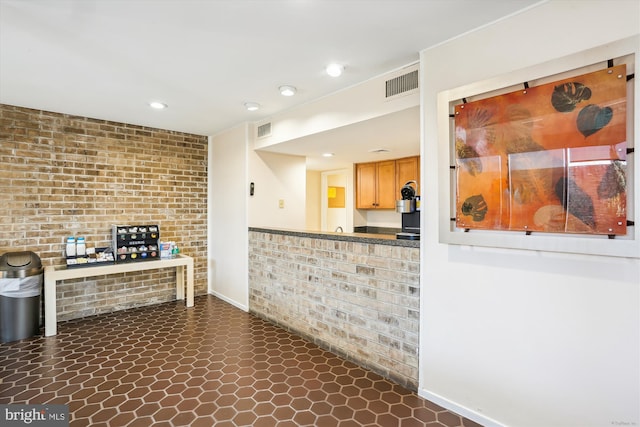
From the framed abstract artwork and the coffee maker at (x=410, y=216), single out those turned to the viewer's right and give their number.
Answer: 0

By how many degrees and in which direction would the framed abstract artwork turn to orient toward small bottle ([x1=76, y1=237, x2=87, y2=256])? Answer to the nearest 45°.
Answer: approximately 45° to its right

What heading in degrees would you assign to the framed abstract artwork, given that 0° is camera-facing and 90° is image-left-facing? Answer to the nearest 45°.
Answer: approximately 45°

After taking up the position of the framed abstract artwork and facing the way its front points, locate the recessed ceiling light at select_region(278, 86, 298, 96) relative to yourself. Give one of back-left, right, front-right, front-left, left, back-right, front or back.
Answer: front-right

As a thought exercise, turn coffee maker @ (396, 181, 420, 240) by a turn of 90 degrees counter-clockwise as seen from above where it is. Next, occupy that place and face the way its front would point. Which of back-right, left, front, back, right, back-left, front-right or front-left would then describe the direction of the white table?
back-right

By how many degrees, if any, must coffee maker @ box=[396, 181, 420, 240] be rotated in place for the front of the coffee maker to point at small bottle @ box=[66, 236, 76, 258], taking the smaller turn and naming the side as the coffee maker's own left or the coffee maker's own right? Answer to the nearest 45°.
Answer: approximately 45° to the coffee maker's own right

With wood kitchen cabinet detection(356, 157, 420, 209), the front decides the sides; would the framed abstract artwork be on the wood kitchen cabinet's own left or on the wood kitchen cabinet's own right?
on the wood kitchen cabinet's own left

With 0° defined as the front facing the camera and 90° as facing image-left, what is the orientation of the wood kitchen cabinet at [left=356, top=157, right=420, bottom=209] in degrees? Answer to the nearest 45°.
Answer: approximately 45°

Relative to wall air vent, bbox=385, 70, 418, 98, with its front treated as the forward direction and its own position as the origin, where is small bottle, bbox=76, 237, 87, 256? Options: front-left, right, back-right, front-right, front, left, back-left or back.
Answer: front-right
